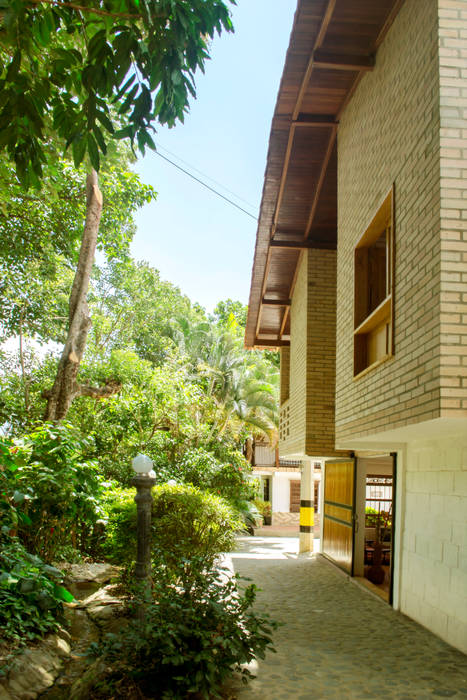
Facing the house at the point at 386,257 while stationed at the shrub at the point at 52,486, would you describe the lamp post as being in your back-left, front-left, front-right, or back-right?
front-right

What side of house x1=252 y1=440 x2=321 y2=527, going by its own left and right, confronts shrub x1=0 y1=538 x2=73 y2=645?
front

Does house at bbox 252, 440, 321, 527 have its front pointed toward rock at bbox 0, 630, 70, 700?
yes

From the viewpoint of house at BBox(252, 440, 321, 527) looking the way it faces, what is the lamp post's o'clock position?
The lamp post is roughly at 12 o'clock from the house.

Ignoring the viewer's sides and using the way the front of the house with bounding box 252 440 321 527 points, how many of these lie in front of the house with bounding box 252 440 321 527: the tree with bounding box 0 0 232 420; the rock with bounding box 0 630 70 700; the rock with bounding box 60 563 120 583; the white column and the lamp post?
5

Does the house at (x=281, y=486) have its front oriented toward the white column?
yes

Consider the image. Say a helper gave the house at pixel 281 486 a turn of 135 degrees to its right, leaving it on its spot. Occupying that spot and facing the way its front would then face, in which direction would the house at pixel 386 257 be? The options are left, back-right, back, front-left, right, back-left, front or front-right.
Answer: back-left

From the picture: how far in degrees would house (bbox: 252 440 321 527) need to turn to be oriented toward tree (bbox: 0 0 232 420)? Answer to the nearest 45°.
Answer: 0° — it already faces it

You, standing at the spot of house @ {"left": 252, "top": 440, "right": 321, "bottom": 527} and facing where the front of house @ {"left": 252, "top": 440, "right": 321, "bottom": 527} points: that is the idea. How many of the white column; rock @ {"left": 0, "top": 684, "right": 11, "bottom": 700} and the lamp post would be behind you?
0

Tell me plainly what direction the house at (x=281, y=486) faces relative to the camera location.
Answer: facing the viewer

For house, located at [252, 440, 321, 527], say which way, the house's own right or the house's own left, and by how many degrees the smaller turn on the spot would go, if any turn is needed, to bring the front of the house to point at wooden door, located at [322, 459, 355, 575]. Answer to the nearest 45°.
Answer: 0° — it already faces it

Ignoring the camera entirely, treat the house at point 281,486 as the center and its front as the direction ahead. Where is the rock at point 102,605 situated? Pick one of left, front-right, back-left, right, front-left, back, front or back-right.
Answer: front

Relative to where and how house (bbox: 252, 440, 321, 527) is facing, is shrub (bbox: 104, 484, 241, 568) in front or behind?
in front

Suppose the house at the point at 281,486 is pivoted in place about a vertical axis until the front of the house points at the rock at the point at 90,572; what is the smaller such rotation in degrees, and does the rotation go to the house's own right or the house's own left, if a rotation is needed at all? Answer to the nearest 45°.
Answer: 0° — it already faces it

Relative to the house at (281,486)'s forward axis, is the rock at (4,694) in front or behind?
in front

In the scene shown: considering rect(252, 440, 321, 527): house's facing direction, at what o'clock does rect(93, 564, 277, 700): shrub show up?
The shrub is roughly at 12 o'clock from the house.
